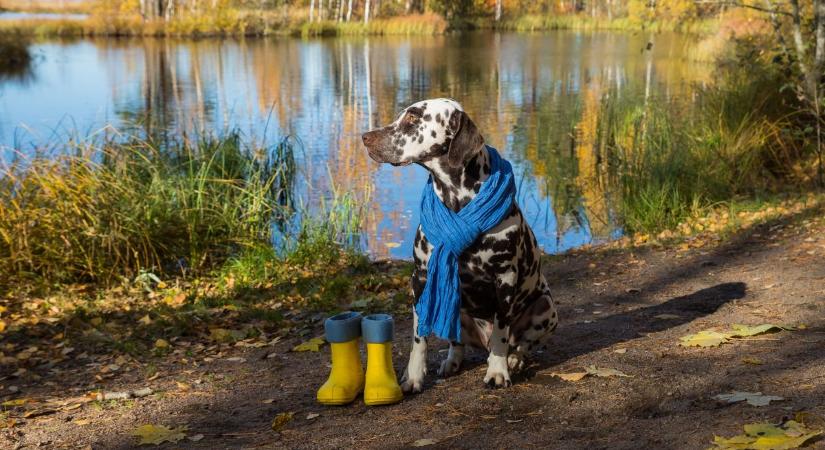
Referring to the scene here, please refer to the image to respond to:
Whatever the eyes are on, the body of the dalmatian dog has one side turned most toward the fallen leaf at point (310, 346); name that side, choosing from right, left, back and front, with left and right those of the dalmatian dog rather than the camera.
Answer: right

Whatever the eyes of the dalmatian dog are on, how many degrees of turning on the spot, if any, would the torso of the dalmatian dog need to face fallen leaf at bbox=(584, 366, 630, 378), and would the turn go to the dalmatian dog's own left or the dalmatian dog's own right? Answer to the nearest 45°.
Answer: approximately 135° to the dalmatian dog's own left

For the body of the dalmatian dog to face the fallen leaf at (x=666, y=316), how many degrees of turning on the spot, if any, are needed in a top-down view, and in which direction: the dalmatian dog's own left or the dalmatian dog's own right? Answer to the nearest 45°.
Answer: approximately 180°

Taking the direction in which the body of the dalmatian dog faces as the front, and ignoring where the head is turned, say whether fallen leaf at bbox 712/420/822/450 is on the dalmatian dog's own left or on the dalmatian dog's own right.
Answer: on the dalmatian dog's own left

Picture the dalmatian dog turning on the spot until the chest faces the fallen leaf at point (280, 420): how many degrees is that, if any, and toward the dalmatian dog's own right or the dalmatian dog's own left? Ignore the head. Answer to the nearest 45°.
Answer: approximately 45° to the dalmatian dog's own right

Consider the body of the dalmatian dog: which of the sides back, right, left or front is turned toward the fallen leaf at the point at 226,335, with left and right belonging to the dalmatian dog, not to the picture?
right

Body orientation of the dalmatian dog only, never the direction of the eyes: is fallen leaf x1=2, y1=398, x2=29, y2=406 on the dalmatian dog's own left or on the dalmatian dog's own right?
on the dalmatian dog's own right

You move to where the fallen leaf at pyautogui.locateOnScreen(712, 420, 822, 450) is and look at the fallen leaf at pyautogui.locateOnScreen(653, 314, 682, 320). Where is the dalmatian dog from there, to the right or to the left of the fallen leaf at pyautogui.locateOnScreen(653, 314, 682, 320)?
left

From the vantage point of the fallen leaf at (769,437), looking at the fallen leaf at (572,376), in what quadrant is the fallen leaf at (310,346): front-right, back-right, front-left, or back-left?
front-left

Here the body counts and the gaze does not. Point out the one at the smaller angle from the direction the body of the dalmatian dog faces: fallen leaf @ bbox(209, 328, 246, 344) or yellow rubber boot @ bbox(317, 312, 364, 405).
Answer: the yellow rubber boot

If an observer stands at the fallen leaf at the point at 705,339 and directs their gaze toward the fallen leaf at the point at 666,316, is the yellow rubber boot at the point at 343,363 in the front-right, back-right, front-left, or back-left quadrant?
back-left

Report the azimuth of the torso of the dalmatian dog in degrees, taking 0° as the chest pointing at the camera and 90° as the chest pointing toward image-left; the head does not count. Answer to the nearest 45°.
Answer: approximately 45°

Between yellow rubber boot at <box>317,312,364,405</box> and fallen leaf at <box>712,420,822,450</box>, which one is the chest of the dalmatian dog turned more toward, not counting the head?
the yellow rubber boot

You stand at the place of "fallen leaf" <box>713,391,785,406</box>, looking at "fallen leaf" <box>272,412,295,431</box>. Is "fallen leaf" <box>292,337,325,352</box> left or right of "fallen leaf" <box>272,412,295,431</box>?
right

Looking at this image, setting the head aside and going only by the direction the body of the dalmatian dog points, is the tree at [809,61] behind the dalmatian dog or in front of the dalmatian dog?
behind

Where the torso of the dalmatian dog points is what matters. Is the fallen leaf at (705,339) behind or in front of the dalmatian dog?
behind
